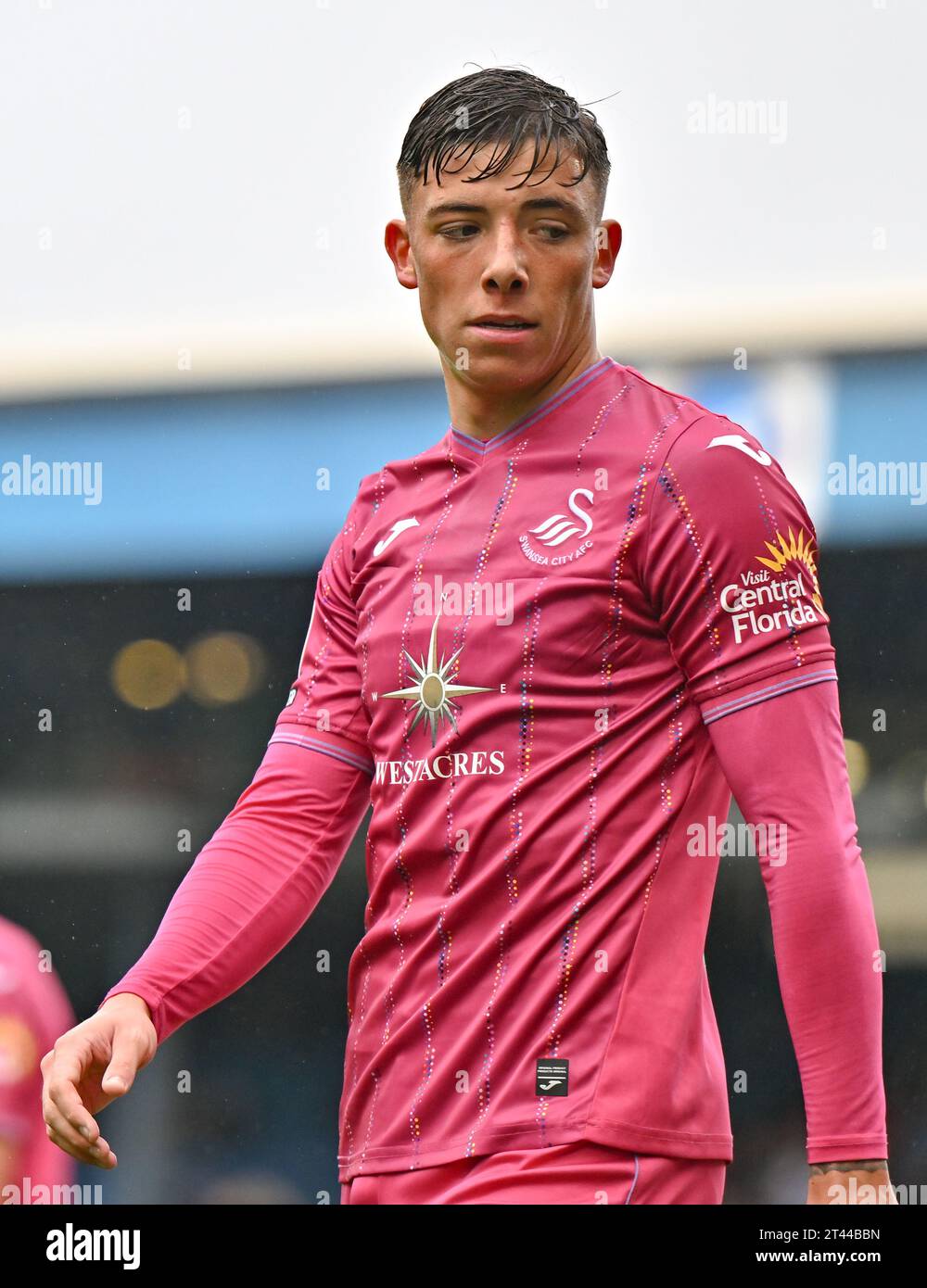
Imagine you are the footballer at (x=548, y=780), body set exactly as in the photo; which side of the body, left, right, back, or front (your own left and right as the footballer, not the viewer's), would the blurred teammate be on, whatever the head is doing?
right

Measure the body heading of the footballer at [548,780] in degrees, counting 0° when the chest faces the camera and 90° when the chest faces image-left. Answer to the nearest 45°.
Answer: approximately 45°
